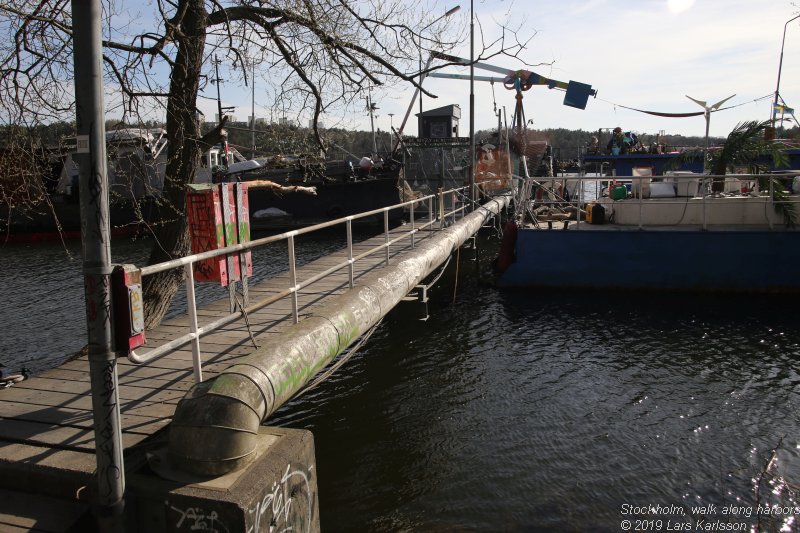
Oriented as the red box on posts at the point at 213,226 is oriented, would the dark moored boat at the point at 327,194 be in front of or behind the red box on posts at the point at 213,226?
behind

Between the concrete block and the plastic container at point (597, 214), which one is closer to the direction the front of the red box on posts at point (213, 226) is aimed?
the concrete block

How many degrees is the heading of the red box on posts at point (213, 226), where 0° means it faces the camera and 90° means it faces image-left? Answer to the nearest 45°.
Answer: approximately 45°

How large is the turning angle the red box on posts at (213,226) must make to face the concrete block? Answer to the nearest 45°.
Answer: approximately 45° to its left

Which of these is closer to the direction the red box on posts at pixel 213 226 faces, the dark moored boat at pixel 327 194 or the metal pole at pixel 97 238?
the metal pole

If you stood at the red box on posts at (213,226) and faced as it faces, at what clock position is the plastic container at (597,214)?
The plastic container is roughly at 6 o'clock from the red box on posts.
